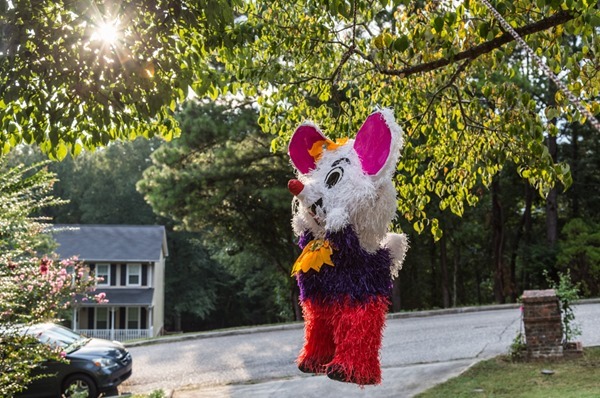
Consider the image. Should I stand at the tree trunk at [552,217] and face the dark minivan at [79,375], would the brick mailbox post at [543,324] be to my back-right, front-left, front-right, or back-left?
front-left

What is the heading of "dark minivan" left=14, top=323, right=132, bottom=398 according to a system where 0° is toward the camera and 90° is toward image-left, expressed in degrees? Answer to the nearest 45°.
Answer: approximately 315°

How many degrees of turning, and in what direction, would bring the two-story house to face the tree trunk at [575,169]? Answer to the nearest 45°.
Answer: approximately 45° to its left

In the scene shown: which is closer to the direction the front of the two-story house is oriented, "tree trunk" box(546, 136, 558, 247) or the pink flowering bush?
the pink flowering bush

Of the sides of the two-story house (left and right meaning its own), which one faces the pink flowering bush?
front

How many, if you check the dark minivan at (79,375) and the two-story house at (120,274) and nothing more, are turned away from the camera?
0

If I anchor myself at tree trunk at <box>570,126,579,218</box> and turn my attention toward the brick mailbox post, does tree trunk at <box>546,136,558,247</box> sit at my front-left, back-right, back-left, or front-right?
front-right

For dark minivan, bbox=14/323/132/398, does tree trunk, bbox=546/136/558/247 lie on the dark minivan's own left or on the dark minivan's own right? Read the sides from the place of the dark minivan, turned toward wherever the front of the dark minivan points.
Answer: on the dark minivan's own left

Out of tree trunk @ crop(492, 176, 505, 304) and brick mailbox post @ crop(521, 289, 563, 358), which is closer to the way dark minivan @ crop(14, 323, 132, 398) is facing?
the brick mailbox post

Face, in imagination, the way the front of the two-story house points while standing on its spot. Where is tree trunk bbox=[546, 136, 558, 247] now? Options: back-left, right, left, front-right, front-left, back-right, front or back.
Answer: front-left

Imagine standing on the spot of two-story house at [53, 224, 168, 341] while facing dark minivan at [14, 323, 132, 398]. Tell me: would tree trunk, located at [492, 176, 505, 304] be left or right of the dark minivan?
left

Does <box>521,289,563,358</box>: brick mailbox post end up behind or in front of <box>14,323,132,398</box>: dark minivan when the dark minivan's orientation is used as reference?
in front

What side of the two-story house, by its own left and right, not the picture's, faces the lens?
front

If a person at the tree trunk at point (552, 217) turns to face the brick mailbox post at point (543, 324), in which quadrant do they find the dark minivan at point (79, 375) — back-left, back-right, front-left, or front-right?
front-right
